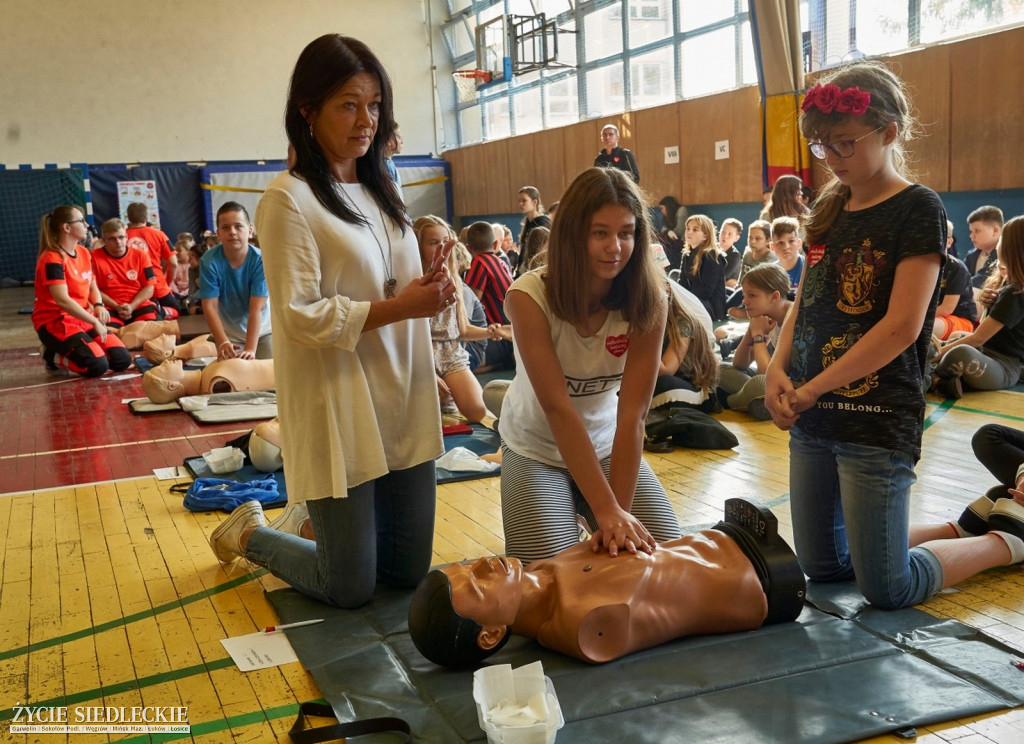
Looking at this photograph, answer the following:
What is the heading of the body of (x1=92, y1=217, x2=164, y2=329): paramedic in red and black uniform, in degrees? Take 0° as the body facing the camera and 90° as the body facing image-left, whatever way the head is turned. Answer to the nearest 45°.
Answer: approximately 0°

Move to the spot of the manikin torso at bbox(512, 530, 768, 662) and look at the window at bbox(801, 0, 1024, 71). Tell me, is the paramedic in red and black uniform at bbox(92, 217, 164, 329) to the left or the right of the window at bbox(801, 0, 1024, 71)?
left

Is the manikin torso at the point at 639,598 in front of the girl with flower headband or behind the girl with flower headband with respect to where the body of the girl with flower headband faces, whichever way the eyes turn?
in front

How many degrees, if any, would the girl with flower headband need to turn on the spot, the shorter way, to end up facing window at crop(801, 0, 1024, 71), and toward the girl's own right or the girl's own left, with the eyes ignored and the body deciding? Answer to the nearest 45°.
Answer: approximately 135° to the girl's own right

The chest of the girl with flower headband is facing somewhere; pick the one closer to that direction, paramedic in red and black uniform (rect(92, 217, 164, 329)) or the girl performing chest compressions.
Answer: the girl performing chest compressions

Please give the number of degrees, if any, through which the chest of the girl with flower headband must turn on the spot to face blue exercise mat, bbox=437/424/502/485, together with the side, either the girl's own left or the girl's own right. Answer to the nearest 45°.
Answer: approximately 90° to the girl's own right

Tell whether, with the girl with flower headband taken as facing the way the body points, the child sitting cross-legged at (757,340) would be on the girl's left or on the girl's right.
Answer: on the girl's right

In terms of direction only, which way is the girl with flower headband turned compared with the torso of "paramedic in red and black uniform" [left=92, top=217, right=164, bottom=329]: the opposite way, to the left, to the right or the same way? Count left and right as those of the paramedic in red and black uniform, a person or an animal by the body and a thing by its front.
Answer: to the right

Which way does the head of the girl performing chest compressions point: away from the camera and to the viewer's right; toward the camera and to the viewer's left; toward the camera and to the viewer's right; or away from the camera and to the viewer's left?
toward the camera and to the viewer's right

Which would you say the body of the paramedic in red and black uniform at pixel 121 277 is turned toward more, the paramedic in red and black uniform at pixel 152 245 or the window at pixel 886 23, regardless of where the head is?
the window

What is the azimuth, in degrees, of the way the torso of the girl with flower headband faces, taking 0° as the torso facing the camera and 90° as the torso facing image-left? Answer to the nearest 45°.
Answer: approximately 45°

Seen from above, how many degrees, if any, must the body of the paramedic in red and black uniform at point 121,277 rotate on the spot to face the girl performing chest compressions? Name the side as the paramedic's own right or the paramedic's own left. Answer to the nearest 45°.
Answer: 0° — they already face them

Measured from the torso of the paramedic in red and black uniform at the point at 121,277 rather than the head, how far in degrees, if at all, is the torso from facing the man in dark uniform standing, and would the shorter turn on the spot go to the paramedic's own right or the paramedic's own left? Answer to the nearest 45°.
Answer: approximately 90° to the paramedic's own left

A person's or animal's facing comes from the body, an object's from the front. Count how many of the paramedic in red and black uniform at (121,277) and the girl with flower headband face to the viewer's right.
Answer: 0

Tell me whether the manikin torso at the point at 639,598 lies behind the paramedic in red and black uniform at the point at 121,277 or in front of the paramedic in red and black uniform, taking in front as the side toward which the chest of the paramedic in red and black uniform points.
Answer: in front
